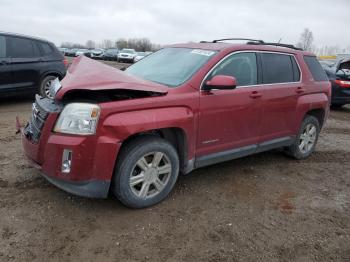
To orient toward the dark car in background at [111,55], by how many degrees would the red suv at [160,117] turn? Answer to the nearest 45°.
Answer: approximately 135° to its right

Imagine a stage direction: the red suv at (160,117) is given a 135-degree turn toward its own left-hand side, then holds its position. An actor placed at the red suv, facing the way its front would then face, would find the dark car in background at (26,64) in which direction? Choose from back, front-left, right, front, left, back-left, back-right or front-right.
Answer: back-left

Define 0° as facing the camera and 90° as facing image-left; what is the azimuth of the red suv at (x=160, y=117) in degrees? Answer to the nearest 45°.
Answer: approximately 45°

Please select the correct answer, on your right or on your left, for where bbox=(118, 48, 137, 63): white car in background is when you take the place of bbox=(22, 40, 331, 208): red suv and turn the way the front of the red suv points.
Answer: on your right

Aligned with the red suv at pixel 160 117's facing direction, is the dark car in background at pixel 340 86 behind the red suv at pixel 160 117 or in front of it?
behind
